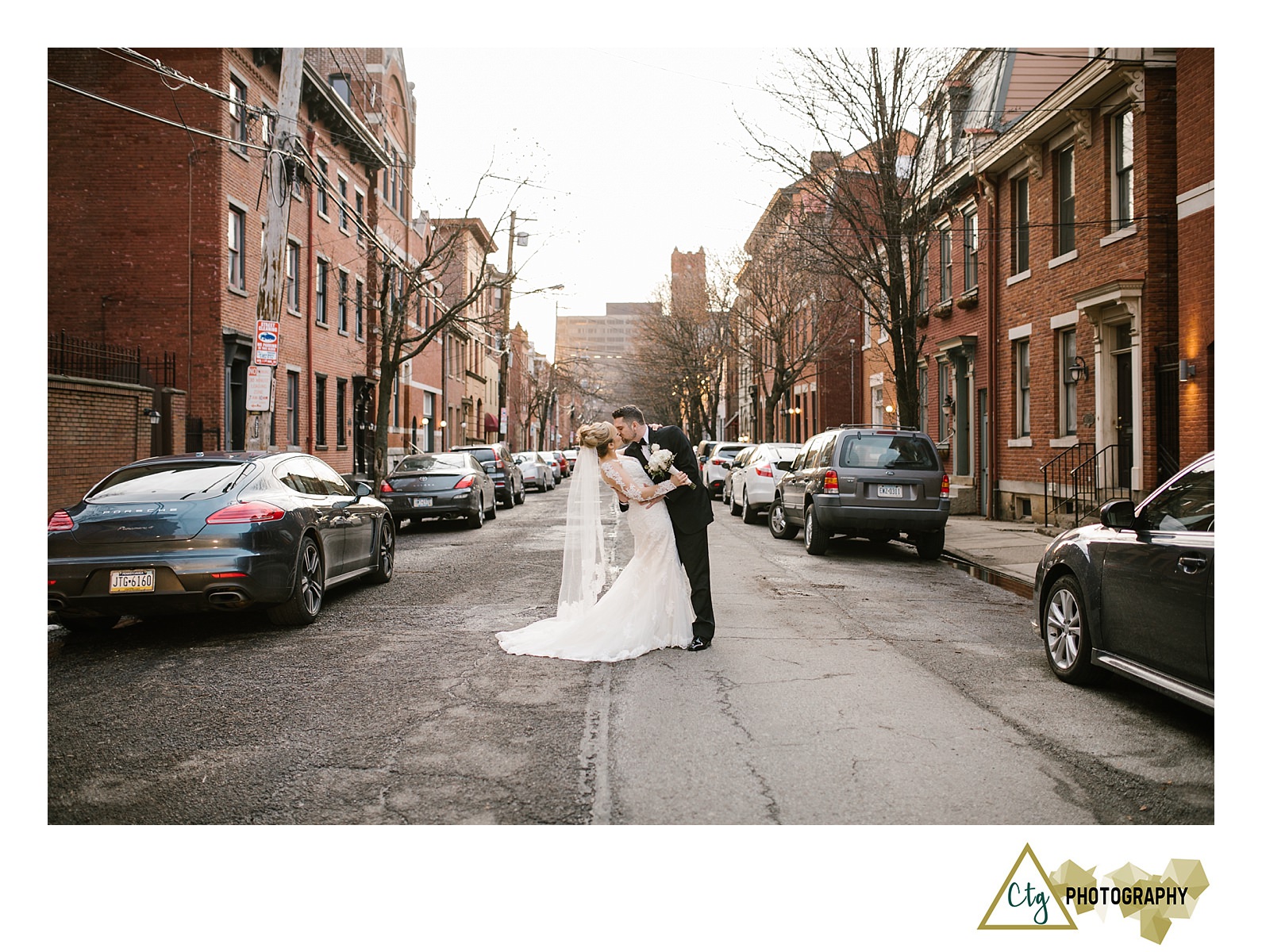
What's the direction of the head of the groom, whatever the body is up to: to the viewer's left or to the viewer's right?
to the viewer's left

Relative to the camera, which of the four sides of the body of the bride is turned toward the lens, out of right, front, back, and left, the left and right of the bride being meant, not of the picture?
right

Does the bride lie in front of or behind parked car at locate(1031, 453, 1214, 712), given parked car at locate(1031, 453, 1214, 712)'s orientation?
in front

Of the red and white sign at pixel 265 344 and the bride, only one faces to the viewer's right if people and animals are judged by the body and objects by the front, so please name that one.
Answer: the bride

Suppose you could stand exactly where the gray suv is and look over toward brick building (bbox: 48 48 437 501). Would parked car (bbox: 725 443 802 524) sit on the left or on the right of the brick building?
right

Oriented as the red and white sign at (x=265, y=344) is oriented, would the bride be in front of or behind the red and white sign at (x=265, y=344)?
in front

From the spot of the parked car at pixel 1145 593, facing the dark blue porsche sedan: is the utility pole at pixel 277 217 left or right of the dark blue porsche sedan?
right

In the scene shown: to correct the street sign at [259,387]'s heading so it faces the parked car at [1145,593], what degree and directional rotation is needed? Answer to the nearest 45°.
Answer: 0° — it already faces it

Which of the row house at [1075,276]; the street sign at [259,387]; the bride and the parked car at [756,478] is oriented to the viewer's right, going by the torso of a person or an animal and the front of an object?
the bride

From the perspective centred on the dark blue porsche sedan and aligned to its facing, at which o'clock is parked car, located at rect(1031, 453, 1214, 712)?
The parked car is roughly at 3 o'clock from the dark blue porsche sedan.

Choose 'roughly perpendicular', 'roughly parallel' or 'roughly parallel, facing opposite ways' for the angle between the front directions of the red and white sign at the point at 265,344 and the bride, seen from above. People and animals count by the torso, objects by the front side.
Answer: roughly perpendicular

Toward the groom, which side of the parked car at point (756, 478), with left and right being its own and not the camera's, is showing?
back

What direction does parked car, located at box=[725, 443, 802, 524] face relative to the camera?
away from the camera

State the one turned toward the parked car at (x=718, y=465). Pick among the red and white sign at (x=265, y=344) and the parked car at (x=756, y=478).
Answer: the parked car at (x=756, y=478)

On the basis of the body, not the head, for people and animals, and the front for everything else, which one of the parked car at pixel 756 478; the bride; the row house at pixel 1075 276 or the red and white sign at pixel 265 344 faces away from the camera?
the parked car

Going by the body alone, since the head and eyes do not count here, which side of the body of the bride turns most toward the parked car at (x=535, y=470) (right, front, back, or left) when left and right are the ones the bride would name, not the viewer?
left
